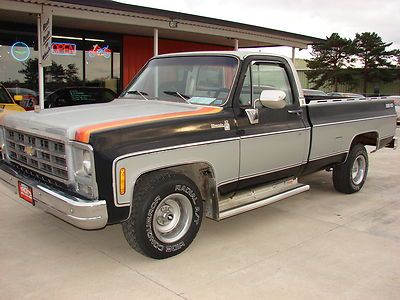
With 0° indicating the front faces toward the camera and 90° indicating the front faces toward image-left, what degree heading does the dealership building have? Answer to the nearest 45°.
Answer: approximately 315°

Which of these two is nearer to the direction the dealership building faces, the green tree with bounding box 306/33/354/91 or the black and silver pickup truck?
the black and silver pickup truck

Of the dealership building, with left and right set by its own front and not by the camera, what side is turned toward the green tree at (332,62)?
left

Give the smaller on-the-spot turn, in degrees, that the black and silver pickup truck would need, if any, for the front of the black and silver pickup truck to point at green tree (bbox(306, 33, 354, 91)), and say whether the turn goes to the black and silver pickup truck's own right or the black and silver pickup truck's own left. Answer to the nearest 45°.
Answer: approximately 135° to the black and silver pickup truck's own right

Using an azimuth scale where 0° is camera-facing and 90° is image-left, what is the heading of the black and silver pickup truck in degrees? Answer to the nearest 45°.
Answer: approximately 45°

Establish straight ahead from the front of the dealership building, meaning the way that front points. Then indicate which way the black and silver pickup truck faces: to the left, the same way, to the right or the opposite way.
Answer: to the right

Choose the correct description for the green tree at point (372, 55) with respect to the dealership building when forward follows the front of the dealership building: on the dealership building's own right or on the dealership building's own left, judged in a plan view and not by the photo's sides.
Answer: on the dealership building's own left

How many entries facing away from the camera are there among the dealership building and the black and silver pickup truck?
0

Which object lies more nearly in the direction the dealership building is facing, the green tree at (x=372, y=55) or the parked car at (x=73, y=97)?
the parked car

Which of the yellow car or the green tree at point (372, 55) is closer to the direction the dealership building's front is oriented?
the yellow car

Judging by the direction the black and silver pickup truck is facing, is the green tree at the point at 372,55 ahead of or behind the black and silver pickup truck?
behind
